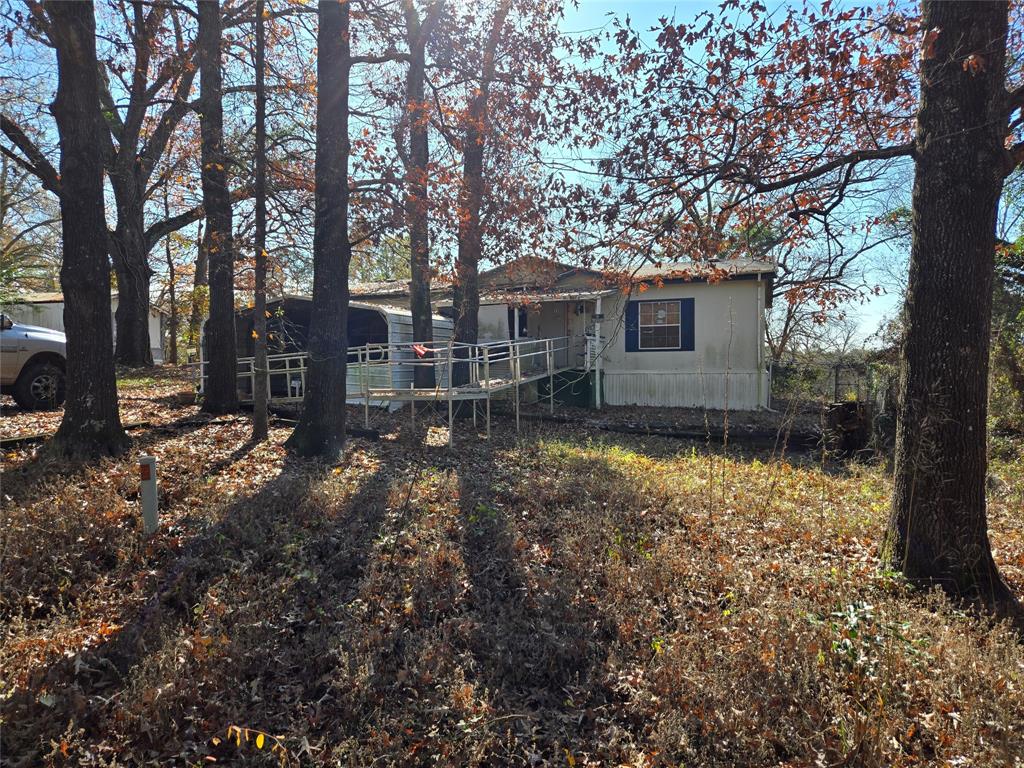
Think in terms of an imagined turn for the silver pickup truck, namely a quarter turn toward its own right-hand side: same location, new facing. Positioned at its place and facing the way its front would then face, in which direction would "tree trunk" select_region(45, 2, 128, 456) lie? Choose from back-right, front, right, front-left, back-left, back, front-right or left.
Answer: front

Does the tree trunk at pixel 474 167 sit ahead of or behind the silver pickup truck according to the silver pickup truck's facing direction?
ahead

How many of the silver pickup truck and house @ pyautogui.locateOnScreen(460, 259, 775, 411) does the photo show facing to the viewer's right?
1

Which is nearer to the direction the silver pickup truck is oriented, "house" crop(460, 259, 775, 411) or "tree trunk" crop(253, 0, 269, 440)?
the house

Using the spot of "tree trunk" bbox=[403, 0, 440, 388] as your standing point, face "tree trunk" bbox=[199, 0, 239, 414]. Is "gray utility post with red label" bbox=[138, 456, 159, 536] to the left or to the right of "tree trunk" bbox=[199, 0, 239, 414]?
left

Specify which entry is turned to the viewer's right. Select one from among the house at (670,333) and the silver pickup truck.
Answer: the silver pickup truck

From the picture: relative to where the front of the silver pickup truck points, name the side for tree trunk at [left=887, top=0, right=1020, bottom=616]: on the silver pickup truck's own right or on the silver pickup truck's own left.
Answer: on the silver pickup truck's own right

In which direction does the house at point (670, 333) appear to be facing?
toward the camera

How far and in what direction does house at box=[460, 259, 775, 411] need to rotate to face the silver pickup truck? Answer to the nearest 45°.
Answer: approximately 45° to its right

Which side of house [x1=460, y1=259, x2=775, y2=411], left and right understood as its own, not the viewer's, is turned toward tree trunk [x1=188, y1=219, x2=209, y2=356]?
right

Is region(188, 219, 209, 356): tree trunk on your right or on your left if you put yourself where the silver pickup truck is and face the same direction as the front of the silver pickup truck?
on your left

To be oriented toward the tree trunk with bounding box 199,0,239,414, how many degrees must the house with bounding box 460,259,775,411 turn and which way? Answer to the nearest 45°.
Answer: approximately 45° to its right

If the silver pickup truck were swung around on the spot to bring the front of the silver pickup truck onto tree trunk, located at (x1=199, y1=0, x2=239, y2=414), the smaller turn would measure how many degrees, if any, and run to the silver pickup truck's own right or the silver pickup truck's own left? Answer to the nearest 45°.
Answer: approximately 45° to the silver pickup truck's own right

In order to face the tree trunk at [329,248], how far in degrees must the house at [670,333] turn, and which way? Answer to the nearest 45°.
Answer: approximately 45° to its right

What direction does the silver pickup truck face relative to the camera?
to the viewer's right

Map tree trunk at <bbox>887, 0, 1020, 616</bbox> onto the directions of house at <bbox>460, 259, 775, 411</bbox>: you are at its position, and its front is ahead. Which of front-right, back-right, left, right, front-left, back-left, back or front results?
front

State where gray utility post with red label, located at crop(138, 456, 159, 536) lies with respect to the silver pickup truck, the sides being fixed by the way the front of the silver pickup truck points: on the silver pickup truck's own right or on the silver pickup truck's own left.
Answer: on the silver pickup truck's own right
